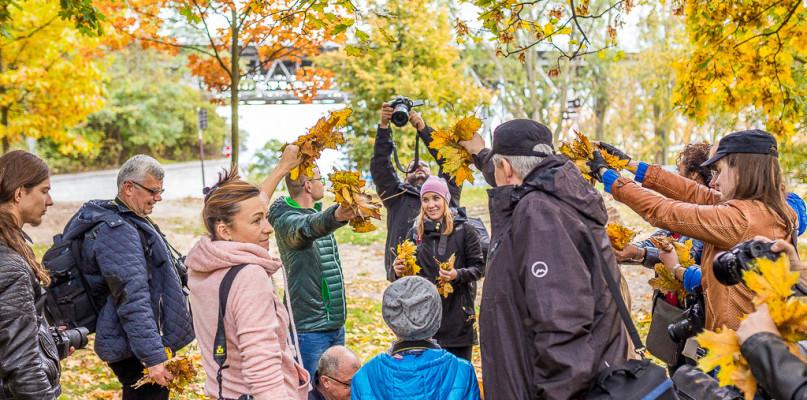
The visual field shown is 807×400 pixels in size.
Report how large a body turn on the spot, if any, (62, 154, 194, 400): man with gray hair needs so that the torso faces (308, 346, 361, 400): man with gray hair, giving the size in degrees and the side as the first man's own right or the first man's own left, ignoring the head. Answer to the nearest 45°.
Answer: approximately 45° to the first man's own right

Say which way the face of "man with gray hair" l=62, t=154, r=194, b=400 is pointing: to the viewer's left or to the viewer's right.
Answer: to the viewer's right

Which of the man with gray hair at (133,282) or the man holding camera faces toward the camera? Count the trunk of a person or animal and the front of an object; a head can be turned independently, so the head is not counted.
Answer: the man holding camera

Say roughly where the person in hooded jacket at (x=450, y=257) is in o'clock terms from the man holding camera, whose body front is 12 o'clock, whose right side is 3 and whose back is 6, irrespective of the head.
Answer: The person in hooded jacket is roughly at 11 o'clock from the man holding camera.

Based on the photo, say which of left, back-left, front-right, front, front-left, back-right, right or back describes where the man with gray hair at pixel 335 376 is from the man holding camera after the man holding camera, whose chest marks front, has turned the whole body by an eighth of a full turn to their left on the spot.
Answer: front-right

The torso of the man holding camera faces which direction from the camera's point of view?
toward the camera

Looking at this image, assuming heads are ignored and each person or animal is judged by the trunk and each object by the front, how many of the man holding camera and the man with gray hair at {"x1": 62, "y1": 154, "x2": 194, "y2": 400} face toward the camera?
1

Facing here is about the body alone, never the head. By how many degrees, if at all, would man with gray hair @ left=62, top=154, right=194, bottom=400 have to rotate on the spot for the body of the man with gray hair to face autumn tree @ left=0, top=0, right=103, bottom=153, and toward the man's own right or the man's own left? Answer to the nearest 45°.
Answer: approximately 90° to the man's own left

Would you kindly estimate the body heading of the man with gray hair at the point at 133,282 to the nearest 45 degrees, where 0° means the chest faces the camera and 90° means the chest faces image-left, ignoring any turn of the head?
approximately 270°

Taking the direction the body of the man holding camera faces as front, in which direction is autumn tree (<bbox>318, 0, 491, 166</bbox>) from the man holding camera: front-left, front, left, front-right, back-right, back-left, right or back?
back

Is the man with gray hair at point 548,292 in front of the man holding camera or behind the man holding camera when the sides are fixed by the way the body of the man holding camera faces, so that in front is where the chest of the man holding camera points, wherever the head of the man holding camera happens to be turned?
in front

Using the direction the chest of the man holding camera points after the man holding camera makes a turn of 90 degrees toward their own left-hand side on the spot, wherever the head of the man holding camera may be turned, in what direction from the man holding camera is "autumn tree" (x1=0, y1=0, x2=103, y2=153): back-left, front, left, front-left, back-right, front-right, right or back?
back-left

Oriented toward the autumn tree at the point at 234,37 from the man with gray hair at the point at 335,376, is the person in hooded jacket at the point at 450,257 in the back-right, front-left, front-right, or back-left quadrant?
front-right

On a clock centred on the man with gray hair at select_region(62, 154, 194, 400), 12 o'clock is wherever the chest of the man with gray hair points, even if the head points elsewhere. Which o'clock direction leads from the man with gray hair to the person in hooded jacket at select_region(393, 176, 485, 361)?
The person in hooded jacket is roughly at 12 o'clock from the man with gray hair.
